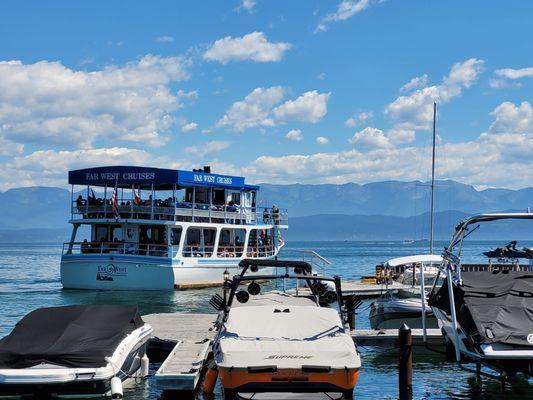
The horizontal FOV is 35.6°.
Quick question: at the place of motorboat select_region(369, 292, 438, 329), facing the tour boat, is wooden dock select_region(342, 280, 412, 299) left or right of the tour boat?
right

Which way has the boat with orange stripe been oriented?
away from the camera

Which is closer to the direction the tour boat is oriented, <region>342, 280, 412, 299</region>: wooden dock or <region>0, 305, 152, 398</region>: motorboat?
the wooden dock

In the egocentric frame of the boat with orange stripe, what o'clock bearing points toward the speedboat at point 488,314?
The speedboat is roughly at 2 o'clock from the boat with orange stripe.

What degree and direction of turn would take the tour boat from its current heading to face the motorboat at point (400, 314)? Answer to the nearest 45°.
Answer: approximately 90° to its right

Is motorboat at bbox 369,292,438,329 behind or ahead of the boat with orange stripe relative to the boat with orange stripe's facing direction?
ahead

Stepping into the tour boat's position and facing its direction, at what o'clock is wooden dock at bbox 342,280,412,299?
The wooden dock is roughly at 2 o'clock from the tour boat.

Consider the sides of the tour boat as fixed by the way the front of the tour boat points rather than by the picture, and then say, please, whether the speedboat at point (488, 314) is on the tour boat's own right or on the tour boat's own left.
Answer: on the tour boat's own right

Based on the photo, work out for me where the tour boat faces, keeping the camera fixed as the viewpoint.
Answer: facing away from the viewer and to the right of the viewer

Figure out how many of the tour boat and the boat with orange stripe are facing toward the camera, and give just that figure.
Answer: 0
